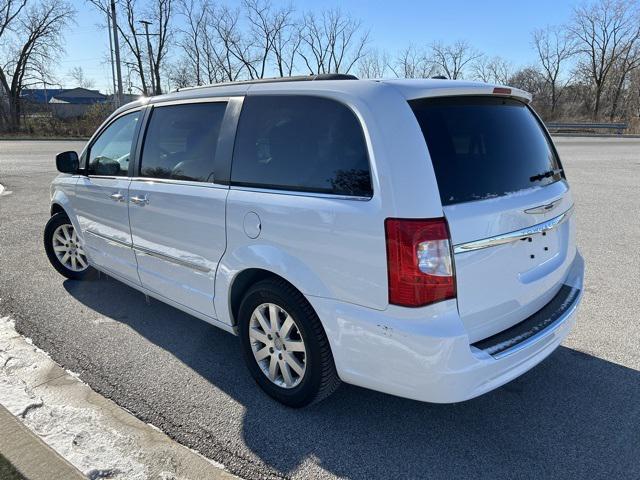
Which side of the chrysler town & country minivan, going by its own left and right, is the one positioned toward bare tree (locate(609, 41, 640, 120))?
right

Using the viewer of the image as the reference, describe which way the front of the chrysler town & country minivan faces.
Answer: facing away from the viewer and to the left of the viewer
